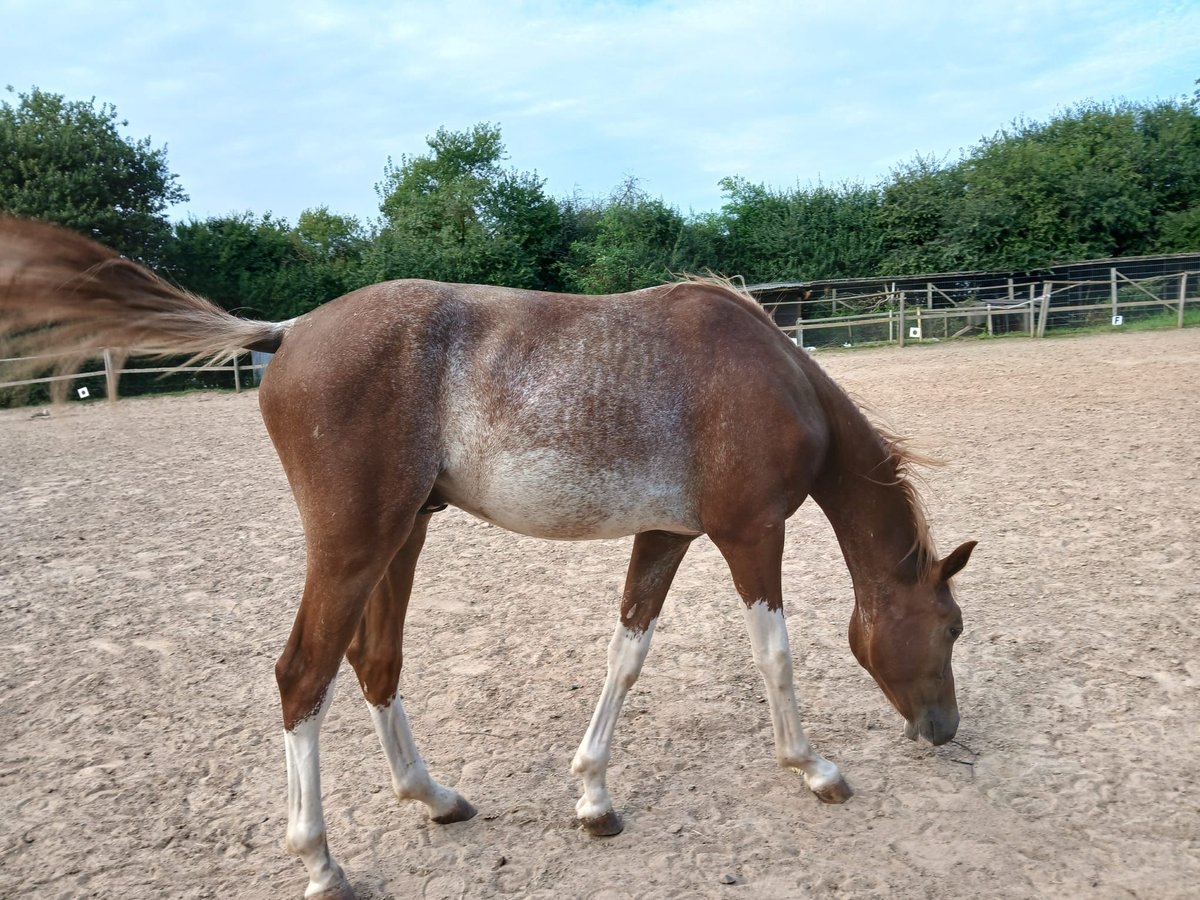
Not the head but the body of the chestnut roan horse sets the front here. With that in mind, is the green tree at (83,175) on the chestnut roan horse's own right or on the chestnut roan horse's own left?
on the chestnut roan horse's own left

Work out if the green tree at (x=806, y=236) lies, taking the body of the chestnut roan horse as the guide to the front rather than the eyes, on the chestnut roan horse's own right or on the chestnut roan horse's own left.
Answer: on the chestnut roan horse's own left

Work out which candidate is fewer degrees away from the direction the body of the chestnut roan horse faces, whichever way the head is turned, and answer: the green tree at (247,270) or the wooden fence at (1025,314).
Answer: the wooden fence

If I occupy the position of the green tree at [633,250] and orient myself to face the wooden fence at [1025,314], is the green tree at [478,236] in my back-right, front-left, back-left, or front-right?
back-right

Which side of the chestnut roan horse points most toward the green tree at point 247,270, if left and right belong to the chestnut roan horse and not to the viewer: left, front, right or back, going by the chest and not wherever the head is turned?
left

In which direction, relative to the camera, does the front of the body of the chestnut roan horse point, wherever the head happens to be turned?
to the viewer's right

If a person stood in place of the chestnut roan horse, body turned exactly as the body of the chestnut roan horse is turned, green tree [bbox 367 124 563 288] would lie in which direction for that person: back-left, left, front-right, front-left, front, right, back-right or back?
left

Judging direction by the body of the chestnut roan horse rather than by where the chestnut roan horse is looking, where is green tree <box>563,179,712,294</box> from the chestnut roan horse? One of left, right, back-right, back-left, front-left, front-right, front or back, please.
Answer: left

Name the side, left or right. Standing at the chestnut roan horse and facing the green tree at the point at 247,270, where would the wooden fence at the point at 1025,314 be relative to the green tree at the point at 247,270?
right

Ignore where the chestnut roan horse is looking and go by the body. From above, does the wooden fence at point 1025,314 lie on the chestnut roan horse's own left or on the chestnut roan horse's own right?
on the chestnut roan horse's own left
